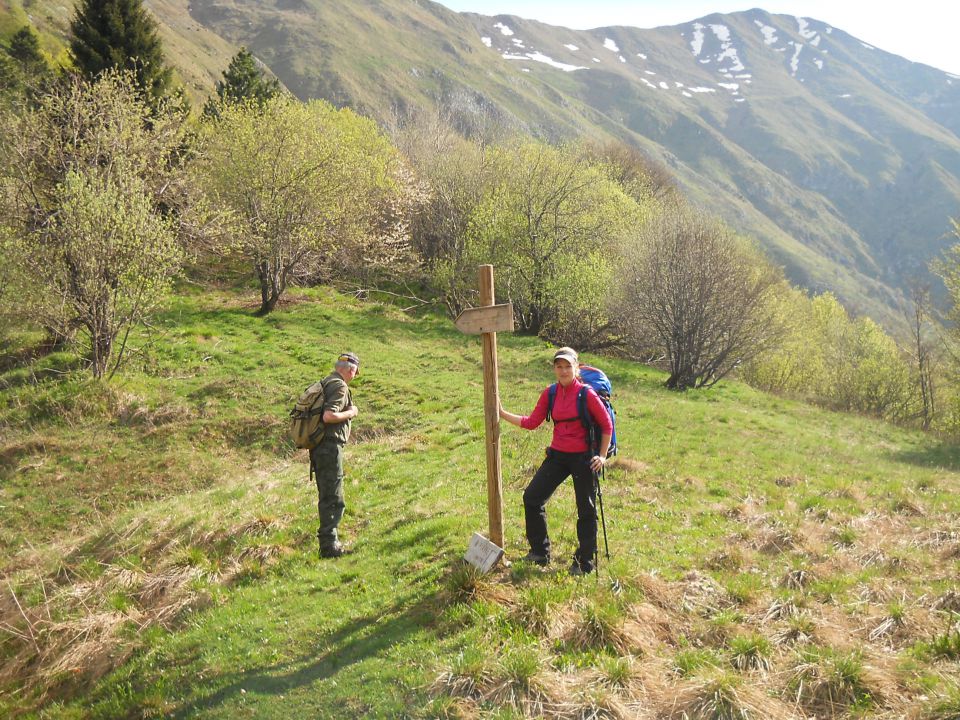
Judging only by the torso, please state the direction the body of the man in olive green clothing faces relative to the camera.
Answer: to the viewer's right

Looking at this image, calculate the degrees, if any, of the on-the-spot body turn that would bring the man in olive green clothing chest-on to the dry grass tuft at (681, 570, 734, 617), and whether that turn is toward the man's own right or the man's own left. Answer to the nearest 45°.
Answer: approximately 45° to the man's own right

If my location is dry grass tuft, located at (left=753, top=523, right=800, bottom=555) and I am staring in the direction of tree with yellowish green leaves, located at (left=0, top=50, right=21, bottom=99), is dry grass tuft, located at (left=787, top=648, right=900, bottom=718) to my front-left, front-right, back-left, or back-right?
back-left

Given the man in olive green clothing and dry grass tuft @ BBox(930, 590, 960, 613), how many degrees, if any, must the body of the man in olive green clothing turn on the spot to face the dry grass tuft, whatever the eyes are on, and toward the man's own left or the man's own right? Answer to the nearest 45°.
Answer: approximately 45° to the man's own right

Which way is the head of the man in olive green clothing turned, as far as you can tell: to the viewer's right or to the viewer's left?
to the viewer's right

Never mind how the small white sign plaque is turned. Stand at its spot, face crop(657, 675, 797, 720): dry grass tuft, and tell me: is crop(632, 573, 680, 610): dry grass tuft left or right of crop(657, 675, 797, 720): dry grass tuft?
left

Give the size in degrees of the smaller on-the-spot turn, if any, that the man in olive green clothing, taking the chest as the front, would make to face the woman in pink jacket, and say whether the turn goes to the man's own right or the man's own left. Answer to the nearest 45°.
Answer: approximately 45° to the man's own right

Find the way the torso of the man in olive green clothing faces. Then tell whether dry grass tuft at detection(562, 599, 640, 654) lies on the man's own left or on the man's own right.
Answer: on the man's own right

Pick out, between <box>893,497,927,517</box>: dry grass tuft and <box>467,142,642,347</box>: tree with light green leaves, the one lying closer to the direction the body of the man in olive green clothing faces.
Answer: the dry grass tuft

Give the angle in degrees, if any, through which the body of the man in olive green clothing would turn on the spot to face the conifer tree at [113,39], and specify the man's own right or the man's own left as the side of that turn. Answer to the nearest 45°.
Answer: approximately 90° to the man's own left

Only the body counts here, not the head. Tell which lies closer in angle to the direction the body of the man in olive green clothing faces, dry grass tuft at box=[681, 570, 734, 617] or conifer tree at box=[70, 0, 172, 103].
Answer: the dry grass tuft

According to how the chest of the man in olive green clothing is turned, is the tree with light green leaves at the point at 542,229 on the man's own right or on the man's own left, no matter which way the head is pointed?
on the man's own left
